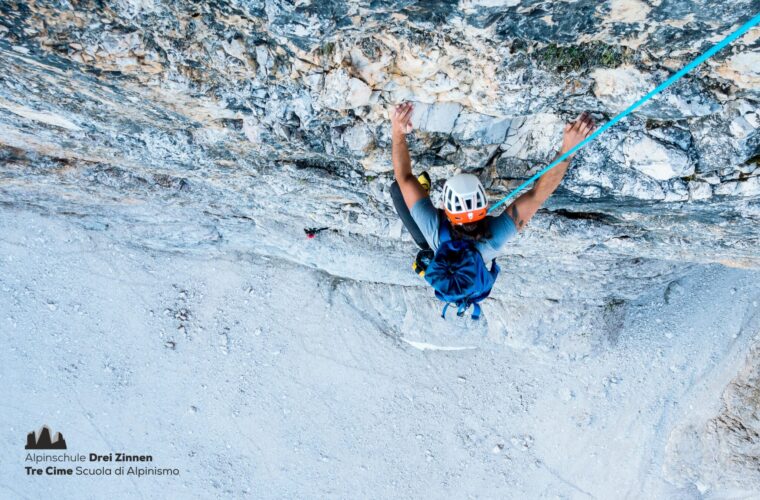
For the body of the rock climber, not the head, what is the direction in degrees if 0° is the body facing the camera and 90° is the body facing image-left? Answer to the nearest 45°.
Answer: approximately 180°

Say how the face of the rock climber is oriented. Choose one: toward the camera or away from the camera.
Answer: away from the camera
